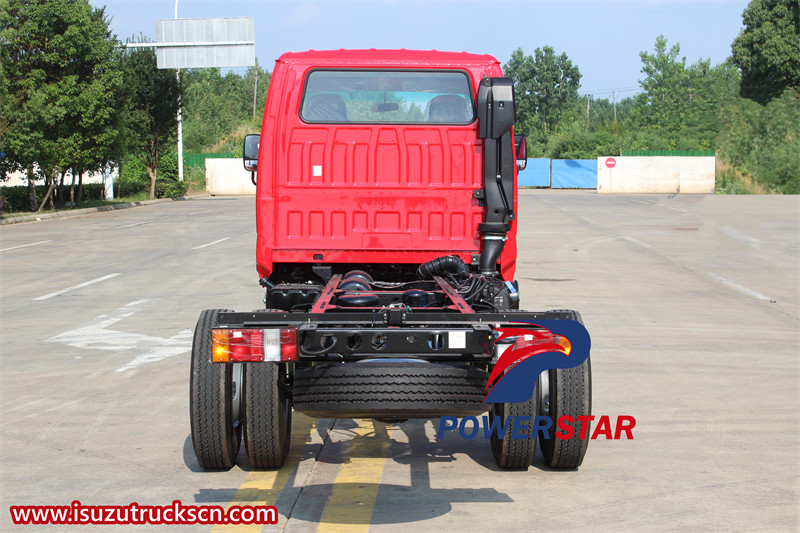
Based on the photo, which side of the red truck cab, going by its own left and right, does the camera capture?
back

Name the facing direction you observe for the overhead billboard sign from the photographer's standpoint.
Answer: facing away from the viewer

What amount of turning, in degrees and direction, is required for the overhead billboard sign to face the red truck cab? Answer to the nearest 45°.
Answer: approximately 180°

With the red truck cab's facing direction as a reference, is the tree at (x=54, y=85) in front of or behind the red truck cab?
in front

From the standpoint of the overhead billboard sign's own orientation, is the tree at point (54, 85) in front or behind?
behind

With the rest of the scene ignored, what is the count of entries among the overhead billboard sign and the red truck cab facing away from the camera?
2

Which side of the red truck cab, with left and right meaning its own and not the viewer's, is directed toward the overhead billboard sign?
front
